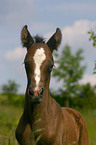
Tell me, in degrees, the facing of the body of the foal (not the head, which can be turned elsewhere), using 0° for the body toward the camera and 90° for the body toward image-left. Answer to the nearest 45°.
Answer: approximately 45°
